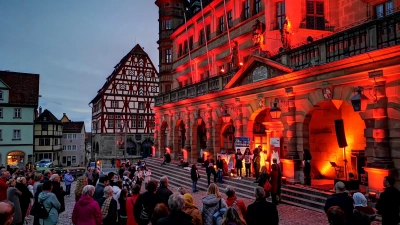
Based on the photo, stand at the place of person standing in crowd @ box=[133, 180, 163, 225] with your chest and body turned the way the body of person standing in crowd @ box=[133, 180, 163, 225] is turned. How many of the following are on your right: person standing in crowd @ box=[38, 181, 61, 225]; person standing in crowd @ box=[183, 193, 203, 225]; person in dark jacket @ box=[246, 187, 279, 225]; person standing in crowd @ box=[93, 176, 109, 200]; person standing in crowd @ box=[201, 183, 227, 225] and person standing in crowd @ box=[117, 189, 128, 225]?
3

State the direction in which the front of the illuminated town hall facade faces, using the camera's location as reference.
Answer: facing the viewer and to the left of the viewer

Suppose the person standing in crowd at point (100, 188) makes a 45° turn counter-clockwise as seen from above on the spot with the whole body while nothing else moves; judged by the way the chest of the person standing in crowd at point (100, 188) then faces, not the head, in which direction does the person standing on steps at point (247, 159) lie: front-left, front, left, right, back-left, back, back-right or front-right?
front-right

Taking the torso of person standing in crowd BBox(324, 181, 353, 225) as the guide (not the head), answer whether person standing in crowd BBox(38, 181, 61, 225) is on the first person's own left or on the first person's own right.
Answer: on the first person's own left

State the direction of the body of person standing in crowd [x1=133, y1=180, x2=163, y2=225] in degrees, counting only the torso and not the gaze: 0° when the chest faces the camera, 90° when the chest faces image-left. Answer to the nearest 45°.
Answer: approximately 225°

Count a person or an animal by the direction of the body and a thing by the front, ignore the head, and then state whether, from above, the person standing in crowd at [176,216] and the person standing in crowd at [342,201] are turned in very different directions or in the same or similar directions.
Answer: same or similar directions

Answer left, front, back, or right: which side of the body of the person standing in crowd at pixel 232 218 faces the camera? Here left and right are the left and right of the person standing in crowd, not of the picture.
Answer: back

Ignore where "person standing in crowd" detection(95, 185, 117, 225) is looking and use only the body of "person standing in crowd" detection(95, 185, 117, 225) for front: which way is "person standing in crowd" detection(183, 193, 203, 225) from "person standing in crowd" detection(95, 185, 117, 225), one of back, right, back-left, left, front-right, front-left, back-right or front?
right

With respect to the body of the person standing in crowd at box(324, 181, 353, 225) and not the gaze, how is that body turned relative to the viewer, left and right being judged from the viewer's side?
facing away from the viewer

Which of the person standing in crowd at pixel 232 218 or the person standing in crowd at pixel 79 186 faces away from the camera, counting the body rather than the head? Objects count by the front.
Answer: the person standing in crowd at pixel 232 218

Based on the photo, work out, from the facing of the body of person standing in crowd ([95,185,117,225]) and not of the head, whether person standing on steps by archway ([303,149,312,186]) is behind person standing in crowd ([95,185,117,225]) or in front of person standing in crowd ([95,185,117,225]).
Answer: in front

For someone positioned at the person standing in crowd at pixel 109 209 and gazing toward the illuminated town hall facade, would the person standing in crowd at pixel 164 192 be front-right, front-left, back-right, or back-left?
front-right

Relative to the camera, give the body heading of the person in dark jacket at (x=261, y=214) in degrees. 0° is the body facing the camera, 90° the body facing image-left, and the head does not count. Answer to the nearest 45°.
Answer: approximately 180°

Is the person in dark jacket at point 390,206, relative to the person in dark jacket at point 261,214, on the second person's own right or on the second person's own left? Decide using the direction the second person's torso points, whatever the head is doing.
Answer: on the second person's own right

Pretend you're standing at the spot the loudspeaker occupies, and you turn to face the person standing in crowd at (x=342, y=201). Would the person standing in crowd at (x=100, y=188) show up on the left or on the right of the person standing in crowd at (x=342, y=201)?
right

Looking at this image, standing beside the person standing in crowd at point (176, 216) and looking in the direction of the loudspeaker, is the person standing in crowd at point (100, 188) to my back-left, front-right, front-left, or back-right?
front-left

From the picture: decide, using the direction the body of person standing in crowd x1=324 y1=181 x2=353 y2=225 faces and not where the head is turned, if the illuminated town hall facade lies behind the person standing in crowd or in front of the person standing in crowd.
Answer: in front

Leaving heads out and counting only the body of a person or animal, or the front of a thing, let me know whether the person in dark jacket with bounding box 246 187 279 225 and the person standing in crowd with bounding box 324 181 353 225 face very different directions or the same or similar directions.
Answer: same or similar directions

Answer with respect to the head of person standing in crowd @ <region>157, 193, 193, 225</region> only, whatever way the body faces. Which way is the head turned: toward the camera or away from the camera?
away from the camera

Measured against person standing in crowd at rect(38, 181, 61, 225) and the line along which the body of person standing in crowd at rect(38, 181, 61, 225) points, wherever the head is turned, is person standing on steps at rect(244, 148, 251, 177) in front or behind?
in front
